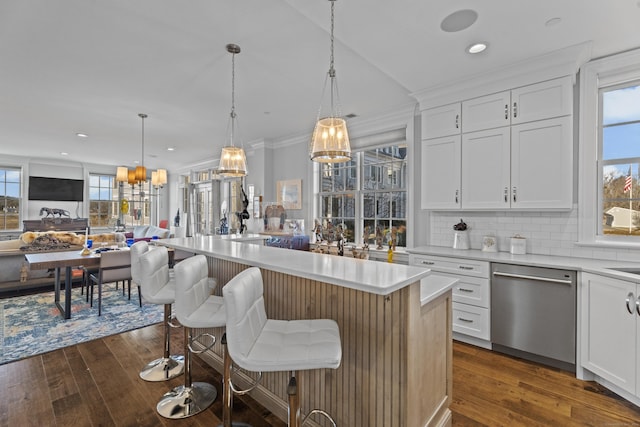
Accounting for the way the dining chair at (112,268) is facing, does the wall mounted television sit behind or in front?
in front

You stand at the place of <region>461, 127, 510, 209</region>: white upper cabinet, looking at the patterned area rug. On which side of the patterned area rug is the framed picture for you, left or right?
right

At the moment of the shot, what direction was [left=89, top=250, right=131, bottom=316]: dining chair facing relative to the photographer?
facing away from the viewer and to the left of the viewer

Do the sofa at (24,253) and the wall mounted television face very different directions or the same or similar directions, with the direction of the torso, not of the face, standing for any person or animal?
very different directions

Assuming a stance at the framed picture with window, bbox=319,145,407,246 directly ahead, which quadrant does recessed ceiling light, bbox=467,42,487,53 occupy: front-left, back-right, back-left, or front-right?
front-right

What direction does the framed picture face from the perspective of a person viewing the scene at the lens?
facing the viewer and to the left of the viewer

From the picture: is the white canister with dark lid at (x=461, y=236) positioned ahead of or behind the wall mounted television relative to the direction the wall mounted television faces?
ahead

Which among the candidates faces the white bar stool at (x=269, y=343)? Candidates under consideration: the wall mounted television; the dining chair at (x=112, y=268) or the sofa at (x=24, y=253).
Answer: the wall mounted television

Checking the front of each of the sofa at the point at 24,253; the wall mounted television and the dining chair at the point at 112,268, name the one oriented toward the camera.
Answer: the wall mounted television

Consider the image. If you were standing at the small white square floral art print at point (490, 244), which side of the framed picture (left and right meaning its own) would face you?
left

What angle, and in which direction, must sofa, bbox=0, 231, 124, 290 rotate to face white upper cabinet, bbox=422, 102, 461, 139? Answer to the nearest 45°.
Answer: approximately 135° to its right

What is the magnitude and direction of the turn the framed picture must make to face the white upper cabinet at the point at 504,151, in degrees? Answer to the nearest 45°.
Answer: approximately 90° to its left

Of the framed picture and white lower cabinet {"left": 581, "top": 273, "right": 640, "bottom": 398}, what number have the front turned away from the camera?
0

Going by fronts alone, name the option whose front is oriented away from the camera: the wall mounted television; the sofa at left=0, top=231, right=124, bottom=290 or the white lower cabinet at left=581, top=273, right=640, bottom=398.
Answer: the sofa

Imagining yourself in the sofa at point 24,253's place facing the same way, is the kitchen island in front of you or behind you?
behind

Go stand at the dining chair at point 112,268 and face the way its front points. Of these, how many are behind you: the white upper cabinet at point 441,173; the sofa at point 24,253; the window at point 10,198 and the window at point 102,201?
1

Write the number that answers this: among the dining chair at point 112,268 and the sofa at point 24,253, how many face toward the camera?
0
